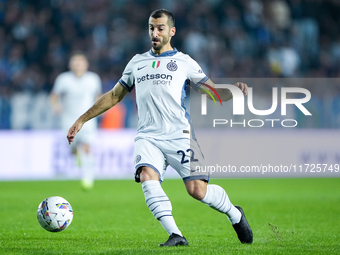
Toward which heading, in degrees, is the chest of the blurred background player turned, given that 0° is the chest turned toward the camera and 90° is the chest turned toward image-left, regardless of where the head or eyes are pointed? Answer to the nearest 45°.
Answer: approximately 0°

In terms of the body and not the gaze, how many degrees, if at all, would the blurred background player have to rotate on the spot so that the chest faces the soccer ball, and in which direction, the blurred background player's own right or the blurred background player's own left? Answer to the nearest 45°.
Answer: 0° — they already face it
